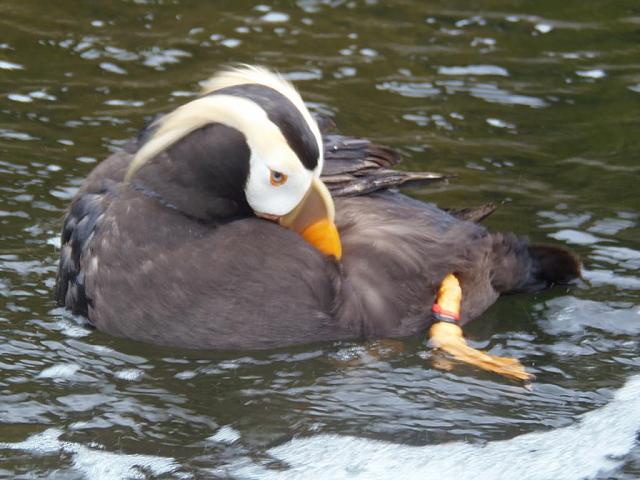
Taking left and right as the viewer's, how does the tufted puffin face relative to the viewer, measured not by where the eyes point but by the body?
facing to the left of the viewer
